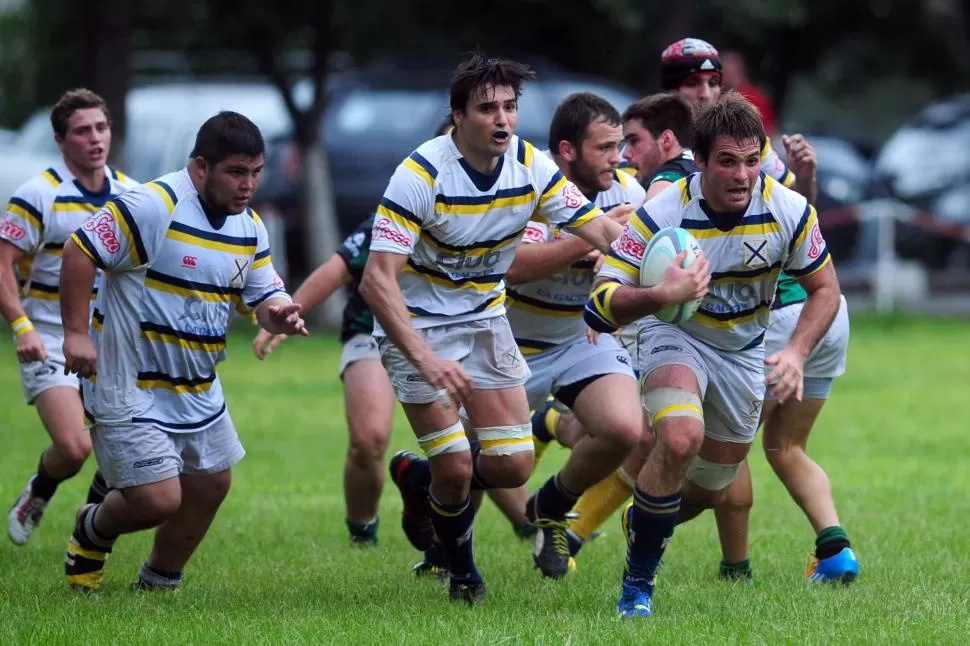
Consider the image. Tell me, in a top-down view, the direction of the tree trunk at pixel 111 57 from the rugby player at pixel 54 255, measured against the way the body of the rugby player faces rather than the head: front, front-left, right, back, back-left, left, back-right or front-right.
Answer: back-left

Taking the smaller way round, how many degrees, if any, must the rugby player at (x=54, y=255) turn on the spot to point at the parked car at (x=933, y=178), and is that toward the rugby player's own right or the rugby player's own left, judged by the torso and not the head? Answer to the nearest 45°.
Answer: approximately 90° to the rugby player's own left

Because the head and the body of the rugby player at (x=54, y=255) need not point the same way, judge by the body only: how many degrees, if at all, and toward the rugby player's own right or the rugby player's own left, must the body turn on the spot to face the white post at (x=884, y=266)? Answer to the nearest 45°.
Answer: approximately 90° to the rugby player's own left

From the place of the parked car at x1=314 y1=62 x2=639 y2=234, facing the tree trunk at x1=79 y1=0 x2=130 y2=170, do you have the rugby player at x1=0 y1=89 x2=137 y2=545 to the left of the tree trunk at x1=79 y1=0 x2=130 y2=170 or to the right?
left

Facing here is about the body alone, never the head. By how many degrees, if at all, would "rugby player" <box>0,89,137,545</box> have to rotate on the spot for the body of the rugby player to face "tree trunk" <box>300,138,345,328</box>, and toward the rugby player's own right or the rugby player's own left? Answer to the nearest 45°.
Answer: approximately 135° to the rugby player's own left

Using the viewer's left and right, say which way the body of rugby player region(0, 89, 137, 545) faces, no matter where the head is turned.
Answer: facing the viewer and to the right of the viewer
